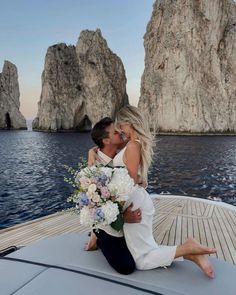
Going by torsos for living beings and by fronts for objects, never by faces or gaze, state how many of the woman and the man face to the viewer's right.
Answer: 1

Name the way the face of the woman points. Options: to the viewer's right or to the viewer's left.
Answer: to the viewer's left

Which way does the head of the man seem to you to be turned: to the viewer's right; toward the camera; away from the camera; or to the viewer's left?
to the viewer's right

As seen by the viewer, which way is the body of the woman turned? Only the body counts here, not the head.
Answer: to the viewer's left

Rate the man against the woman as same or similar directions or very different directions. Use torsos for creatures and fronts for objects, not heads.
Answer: very different directions

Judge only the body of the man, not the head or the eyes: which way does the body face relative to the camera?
to the viewer's right
